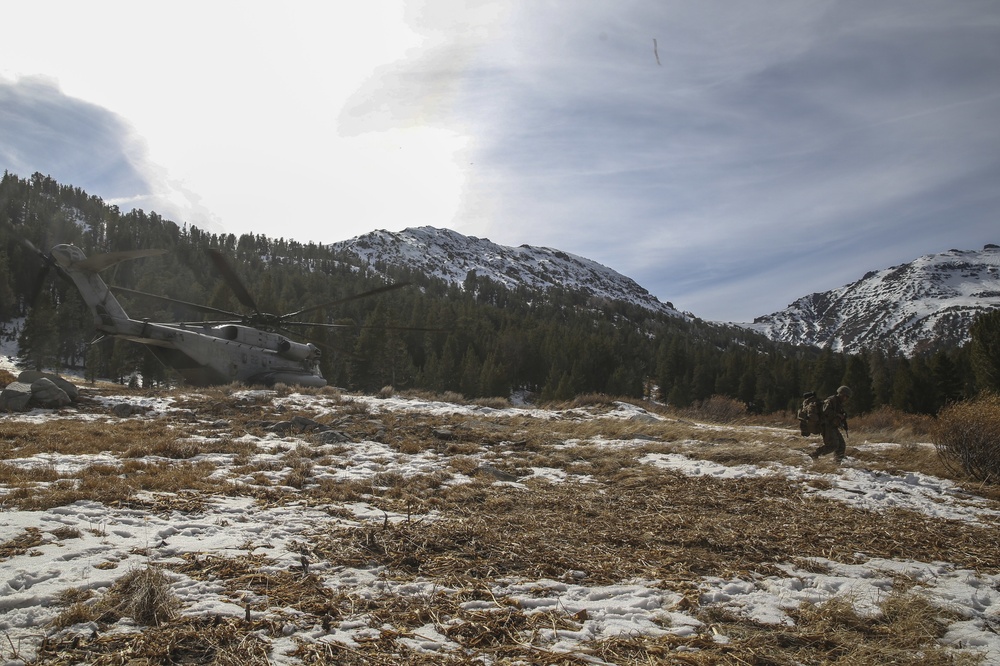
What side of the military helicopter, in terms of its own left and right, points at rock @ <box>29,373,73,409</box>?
back

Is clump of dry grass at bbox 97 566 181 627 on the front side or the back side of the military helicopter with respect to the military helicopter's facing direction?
on the back side

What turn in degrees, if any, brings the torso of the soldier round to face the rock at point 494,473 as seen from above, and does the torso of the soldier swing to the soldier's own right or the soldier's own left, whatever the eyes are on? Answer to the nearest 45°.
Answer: approximately 135° to the soldier's own right

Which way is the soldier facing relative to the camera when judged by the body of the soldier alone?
to the viewer's right

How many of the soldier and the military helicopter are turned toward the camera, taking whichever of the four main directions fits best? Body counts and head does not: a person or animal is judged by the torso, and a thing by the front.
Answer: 0

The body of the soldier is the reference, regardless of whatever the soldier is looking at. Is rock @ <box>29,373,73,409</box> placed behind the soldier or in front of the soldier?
behind
